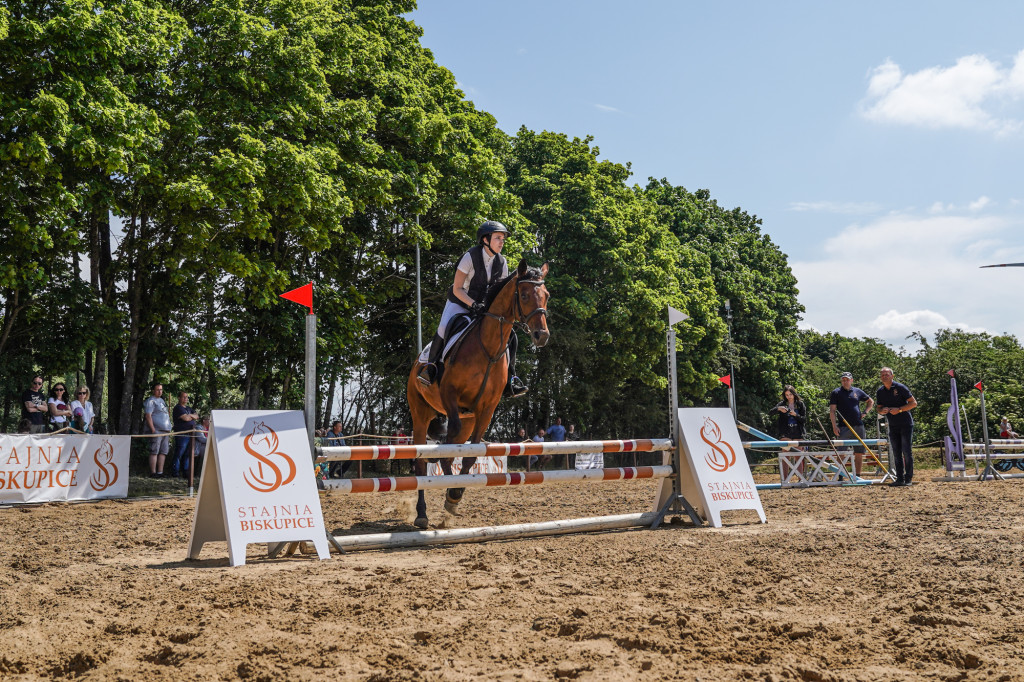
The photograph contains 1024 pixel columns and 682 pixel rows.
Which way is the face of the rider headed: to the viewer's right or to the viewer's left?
to the viewer's right

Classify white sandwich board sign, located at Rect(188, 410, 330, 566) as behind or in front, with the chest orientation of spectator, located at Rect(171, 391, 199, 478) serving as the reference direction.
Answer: in front

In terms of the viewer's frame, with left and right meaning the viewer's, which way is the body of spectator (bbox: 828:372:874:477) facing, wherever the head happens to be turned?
facing the viewer

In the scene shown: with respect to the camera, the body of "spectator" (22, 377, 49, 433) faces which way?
toward the camera

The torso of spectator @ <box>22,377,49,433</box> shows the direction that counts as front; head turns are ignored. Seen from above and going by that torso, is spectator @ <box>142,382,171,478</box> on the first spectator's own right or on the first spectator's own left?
on the first spectator's own left

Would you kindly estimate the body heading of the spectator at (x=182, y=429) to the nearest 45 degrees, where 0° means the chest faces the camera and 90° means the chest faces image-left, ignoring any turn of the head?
approximately 315°

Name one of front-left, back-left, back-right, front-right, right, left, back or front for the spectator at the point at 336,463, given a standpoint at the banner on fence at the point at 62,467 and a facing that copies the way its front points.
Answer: back-left

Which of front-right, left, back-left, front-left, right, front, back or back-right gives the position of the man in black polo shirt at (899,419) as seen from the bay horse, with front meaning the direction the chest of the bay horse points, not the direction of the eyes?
left

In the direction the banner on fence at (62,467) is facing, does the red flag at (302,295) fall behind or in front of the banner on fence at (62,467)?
in front

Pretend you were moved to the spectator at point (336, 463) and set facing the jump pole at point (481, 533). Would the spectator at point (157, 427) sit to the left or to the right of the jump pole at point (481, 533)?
right
